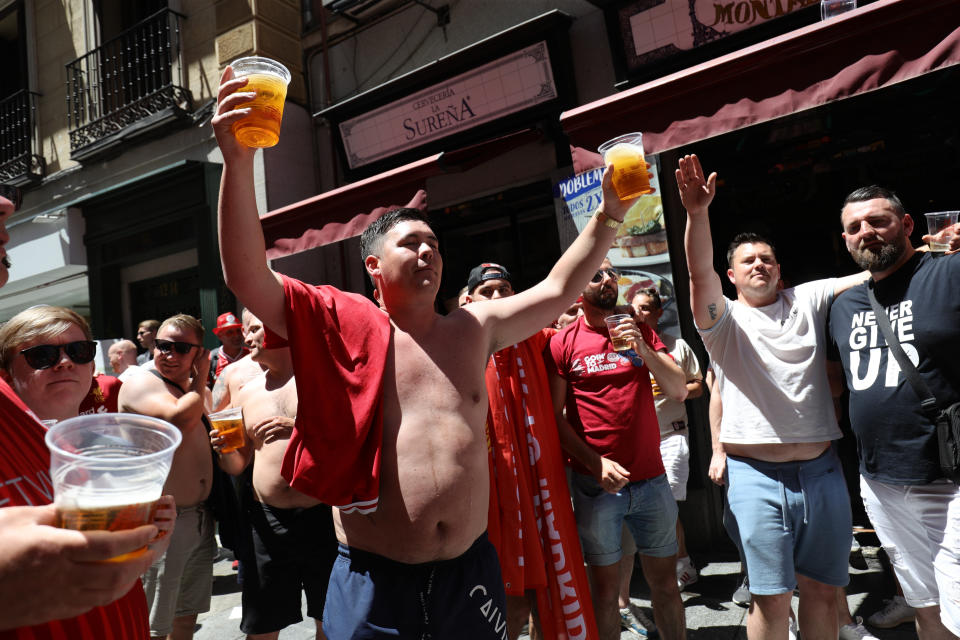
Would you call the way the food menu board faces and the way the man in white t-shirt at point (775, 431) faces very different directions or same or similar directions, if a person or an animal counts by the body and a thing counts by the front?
same or similar directions

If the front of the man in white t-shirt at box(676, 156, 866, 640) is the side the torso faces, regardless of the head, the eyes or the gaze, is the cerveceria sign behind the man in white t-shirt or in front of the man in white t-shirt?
behind

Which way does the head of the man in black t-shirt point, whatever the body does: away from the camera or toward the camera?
toward the camera

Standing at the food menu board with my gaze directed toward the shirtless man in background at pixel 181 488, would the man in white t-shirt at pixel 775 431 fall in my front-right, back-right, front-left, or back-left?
front-left

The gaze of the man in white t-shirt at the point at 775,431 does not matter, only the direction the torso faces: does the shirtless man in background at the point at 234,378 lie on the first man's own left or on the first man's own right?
on the first man's own right

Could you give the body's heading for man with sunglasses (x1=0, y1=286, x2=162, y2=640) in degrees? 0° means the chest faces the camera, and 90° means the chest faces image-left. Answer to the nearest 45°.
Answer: approximately 315°

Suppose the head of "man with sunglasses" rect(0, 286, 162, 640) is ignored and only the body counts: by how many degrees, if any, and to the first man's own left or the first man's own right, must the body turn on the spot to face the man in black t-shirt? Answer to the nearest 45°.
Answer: approximately 45° to the first man's own left

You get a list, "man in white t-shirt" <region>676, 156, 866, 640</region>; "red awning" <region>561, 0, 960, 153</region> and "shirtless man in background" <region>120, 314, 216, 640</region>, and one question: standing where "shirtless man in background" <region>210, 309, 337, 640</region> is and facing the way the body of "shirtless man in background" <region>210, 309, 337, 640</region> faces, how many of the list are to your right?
1

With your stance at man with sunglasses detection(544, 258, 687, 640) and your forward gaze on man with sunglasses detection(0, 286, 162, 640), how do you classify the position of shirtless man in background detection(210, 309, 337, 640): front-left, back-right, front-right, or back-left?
front-right

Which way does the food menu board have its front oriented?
toward the camera

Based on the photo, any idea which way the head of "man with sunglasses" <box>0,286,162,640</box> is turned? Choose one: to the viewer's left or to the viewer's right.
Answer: to the viewer's right
